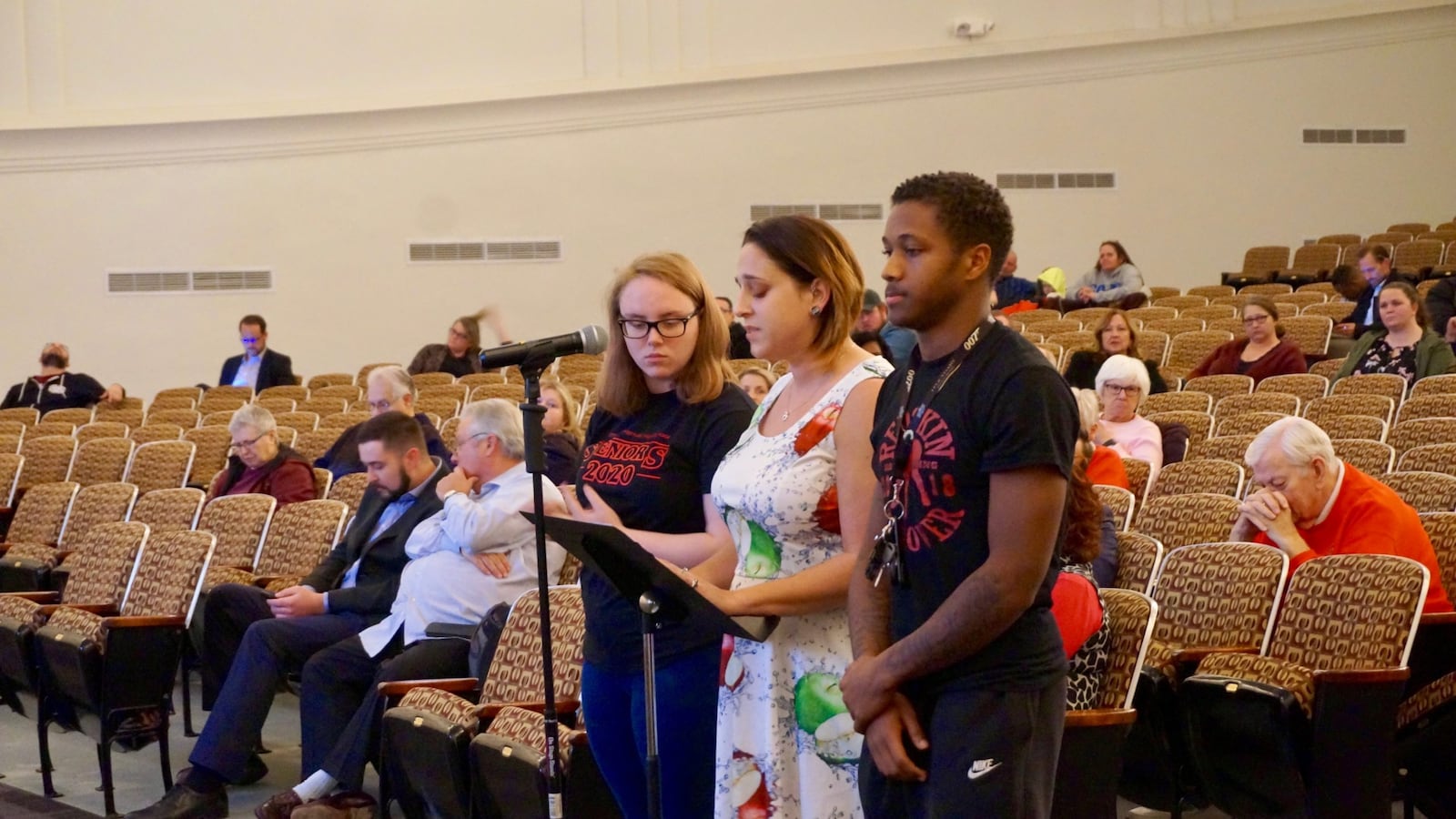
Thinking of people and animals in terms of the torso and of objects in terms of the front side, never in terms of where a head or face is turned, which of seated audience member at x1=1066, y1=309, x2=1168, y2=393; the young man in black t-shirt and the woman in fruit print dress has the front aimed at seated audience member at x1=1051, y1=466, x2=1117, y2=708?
seated audience member at x1=1066, y1=309, x2=1168, y2=393

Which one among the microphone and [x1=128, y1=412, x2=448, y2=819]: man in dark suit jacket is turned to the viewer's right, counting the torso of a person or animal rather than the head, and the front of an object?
the microphone

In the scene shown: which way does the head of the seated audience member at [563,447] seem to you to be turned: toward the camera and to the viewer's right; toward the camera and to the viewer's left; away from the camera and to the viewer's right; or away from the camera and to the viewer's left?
toward the camera and to the viewer's left

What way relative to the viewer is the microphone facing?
to the viewer's right

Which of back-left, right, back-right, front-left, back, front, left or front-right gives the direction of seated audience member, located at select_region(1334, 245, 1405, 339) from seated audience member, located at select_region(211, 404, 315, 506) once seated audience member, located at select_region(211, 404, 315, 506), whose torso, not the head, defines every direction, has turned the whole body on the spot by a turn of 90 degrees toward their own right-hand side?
back-right

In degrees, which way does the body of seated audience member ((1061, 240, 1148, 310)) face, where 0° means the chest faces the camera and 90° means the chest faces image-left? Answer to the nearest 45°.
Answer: approximately 45°

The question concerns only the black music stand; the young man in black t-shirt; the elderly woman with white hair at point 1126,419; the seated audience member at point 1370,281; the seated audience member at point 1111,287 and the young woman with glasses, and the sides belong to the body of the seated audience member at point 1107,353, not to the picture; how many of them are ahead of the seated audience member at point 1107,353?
4

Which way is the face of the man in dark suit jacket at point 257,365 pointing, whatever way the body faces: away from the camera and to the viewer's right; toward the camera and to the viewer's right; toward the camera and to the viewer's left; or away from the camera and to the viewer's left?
toward the camera and to the viewer's left

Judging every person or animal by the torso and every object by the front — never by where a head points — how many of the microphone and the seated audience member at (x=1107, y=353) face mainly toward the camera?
1

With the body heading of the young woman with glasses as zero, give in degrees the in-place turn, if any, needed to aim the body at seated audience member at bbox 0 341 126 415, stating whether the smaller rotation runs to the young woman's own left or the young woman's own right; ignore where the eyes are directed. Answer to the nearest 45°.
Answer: approximately 90° to the young woman's own right

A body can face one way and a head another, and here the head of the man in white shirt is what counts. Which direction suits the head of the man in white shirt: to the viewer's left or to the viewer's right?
to the viewer's left

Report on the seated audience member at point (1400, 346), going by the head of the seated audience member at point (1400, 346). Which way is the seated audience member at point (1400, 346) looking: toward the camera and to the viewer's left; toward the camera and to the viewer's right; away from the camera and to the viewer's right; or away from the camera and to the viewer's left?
toward the camera and to the viewer's left

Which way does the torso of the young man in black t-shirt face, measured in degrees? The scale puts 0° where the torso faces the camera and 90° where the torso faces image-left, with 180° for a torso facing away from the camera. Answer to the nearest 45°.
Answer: approximately 45°
